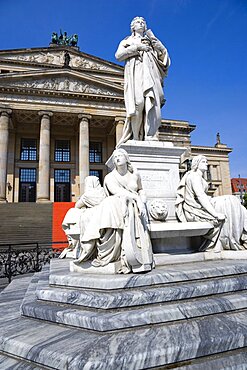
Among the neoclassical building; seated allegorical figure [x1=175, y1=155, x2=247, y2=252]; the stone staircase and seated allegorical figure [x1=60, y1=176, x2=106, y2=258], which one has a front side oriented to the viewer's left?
seated allegorical figure [x1=60, y1=176, x2=106, y2=258]

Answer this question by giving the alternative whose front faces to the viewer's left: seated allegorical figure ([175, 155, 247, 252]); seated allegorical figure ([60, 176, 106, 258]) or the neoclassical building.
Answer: seated allegorical figure ([60, 176, 106, 258])

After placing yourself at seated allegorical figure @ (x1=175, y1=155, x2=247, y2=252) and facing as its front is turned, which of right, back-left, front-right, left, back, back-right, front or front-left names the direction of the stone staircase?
back-left

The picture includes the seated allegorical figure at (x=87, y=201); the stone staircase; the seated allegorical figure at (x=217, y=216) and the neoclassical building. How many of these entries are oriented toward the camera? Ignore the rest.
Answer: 2

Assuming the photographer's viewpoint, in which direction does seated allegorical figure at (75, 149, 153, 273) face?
facing the viewer and to the left of the viewer

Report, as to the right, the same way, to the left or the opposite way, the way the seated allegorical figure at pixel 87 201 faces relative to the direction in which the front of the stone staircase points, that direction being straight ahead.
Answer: to the right

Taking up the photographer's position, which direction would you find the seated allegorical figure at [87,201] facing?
facing to the left of the viewer

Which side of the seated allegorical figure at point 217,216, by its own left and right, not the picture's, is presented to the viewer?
right

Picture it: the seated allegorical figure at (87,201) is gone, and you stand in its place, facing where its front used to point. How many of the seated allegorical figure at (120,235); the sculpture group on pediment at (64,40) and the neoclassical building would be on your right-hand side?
2

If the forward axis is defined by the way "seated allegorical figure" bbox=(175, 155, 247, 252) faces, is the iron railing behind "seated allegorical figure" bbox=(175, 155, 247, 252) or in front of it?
behind

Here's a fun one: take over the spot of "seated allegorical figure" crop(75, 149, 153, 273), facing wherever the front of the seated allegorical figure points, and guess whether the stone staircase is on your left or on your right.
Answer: on your right

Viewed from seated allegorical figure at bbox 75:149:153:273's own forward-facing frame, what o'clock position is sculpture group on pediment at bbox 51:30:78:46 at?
The sculpture group on pediment is roughly at 4 o'clock from the seated allegorical figure.
